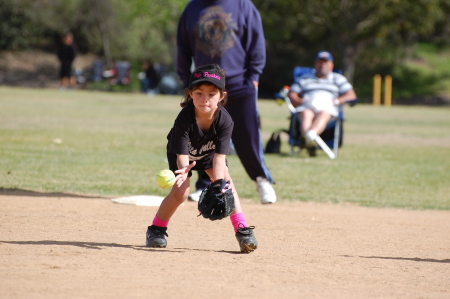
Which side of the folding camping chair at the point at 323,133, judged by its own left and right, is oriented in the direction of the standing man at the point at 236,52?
front

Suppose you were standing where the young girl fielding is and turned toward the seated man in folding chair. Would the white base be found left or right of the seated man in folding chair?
left

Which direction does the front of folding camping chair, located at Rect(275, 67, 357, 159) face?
toward the camera

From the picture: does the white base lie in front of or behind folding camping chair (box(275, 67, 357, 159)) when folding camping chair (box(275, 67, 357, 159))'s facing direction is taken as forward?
in front

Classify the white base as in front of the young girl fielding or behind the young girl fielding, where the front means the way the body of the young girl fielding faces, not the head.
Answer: behind

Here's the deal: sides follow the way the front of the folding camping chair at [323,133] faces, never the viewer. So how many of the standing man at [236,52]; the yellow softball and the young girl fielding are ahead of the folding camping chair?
3

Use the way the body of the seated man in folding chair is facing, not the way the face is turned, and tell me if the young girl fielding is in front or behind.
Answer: in front

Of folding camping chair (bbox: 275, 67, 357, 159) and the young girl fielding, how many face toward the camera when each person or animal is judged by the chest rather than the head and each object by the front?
2

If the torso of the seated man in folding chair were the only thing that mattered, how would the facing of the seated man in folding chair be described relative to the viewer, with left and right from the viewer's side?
facing the viewer

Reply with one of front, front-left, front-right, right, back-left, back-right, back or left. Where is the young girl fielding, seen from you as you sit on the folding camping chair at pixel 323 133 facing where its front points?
front
